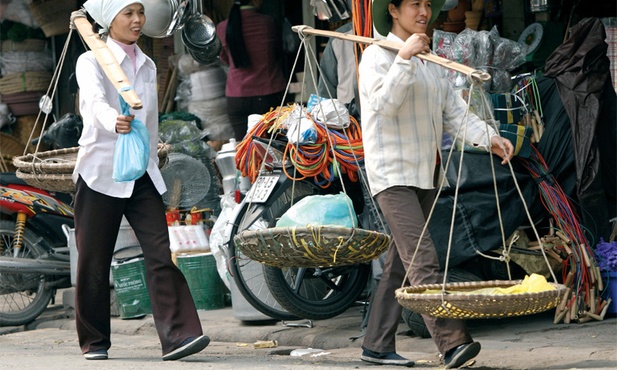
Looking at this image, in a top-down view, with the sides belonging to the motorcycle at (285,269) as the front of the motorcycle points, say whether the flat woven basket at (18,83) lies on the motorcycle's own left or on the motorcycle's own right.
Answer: on the motorcycle's own left

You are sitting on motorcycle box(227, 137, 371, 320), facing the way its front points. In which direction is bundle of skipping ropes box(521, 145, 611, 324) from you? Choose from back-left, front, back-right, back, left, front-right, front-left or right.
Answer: front-right

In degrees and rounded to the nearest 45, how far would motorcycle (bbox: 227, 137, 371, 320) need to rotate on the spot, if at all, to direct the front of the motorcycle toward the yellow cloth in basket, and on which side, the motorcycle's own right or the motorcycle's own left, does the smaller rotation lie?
approximately 90° to the motorcycle's own right

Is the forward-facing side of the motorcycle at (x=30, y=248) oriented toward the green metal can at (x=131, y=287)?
no

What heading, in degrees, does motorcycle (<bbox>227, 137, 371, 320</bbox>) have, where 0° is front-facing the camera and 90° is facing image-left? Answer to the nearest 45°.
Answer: approximately 225°

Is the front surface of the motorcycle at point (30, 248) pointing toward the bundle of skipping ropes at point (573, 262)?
no

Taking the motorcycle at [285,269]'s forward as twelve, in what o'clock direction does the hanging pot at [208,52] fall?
The hanging pot is roughly at 10 o'clock from the motorcycle.

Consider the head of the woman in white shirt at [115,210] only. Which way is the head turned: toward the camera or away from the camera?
toward the camera

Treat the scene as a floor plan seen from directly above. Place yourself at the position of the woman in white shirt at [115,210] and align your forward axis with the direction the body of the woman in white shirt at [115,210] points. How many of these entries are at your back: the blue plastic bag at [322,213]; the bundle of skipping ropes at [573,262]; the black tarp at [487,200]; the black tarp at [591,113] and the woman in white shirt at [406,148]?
0
